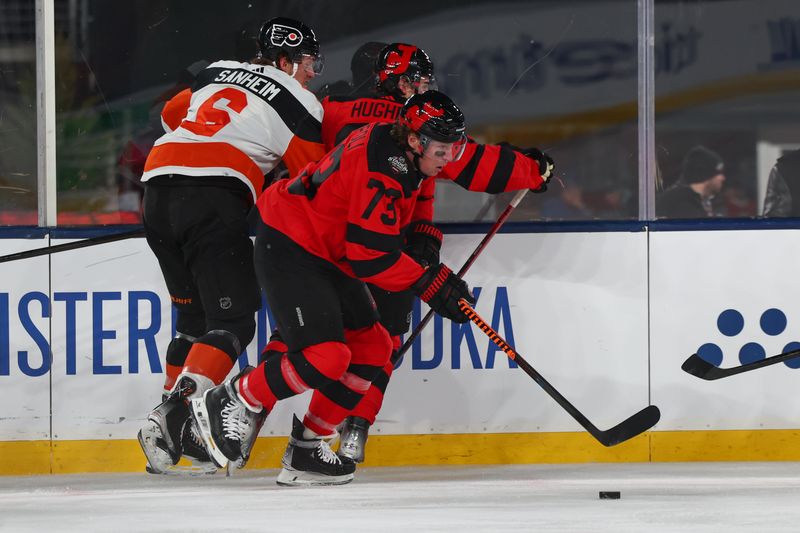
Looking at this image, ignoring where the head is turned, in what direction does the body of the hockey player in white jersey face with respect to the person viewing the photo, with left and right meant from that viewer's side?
facing away from the viewer and to the right of the viewer

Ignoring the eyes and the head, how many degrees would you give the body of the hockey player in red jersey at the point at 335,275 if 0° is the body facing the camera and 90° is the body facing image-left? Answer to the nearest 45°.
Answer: approximately 270°

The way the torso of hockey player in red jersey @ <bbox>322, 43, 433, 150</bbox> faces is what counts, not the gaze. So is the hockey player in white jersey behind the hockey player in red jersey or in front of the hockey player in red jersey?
behind

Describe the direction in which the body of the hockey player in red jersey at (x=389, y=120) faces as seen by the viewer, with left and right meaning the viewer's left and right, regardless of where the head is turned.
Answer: facing away from the viewer and to the right of the viewer

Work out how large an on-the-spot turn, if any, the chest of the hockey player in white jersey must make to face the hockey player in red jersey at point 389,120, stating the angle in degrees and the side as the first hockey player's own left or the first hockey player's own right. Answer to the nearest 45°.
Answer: approximately 45° to the first hockey player's own right

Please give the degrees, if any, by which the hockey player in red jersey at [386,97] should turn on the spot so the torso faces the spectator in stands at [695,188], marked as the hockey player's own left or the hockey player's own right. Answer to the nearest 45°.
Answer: approximately 45° to the hockey player's own right

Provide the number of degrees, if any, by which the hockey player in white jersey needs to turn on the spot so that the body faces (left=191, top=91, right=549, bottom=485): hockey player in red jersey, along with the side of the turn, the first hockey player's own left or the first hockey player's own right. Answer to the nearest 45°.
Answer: approximately 90° to the first hockey player's own right

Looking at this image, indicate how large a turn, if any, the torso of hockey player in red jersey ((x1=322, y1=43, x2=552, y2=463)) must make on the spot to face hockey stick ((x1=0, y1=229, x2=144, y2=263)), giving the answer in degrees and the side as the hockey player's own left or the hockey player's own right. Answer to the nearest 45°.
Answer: approximately 135° to the hockey player's own left

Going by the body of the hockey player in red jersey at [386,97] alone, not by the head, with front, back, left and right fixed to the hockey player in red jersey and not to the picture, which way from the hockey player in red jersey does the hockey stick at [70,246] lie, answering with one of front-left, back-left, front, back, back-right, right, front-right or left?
back-left

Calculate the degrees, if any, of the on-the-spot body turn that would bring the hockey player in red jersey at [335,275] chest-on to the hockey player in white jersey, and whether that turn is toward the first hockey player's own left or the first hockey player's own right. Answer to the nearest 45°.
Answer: approximately 135° to the first hockey player's own left
